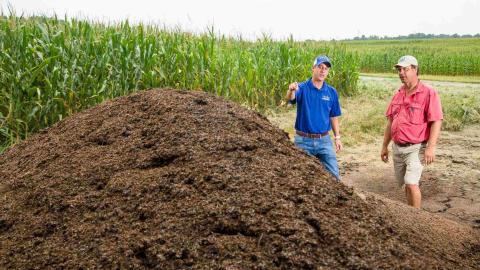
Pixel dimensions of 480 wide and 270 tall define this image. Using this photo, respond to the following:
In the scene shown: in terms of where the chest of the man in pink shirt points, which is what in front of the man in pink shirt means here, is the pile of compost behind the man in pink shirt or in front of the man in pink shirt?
in front

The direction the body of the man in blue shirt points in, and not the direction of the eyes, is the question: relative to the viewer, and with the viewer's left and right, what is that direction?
facing the viewer

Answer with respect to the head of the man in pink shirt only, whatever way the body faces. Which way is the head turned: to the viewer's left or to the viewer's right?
to the viewer's left

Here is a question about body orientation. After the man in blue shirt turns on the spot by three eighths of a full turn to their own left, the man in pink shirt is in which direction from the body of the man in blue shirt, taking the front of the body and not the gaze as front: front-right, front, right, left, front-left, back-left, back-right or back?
front-right

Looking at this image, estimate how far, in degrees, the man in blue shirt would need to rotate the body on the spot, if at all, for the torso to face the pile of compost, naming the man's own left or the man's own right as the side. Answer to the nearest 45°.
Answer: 0° — they already face it
